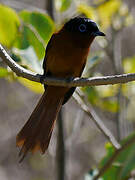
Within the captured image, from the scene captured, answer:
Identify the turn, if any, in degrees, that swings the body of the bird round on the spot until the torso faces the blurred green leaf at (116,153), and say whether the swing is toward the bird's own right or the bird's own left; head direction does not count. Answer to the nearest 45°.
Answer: approximately 45° to the bird's own right

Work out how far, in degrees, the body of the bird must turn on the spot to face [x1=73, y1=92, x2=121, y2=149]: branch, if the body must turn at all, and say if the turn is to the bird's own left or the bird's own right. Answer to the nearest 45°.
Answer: approximately 45° to the bird's own right
